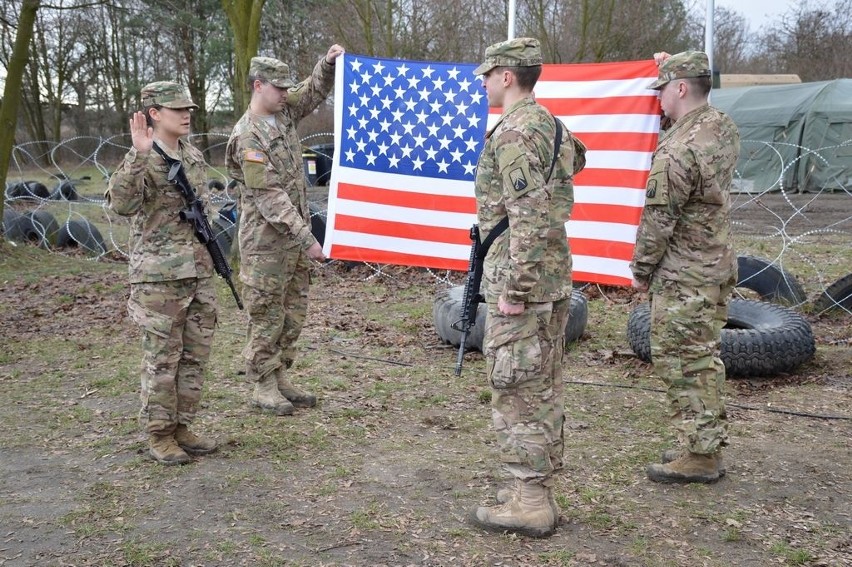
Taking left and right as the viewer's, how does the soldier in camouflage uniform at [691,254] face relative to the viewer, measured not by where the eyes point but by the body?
facing to the left of the viewer

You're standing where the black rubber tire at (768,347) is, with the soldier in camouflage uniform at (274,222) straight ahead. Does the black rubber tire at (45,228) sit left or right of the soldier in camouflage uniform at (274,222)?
right

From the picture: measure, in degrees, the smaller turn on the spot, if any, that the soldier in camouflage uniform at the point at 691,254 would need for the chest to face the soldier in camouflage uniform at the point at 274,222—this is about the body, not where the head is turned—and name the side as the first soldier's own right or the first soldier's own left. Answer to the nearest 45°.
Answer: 0° — they already face them

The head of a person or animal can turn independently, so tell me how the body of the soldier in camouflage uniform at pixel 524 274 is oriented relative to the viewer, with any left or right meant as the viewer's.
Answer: facing to the left of the viewer

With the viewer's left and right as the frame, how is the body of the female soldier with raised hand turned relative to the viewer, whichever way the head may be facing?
facing the viewer and to the right of the viewer

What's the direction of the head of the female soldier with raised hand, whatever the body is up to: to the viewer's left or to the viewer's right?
to the viewer's right

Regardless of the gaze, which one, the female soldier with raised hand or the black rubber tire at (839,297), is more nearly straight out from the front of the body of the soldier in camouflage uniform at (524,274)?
the female soldier with raised hand

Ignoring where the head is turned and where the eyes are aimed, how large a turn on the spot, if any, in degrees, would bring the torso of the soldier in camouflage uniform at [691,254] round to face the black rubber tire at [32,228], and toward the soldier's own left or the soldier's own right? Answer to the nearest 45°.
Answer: approximately 45° to the soldier's own right

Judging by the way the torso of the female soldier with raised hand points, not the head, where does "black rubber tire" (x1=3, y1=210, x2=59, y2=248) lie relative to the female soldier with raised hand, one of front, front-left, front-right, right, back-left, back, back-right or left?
back-left

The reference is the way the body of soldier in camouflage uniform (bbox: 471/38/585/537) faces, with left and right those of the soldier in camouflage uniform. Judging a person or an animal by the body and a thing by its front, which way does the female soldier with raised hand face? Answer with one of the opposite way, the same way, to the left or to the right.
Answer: the opposite way

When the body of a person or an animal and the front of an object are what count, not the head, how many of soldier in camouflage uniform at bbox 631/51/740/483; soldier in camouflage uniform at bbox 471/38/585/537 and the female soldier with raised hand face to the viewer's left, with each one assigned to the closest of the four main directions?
2

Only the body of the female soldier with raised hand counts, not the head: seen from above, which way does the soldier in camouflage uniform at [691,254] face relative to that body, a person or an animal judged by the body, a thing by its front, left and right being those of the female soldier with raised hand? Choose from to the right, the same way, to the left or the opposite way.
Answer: the opposite way

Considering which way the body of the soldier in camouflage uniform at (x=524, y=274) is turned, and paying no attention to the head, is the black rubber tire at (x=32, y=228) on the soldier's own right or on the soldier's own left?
on the soldier's own right

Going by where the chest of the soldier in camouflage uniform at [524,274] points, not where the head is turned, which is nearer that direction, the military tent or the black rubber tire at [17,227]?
the black rubber tire

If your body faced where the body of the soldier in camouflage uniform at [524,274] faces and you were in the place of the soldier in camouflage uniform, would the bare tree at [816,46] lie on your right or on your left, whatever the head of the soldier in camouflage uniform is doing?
on your right

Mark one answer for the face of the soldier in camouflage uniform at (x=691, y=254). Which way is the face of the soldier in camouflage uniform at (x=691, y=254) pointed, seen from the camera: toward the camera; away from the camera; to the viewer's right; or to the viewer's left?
to the viewer's left

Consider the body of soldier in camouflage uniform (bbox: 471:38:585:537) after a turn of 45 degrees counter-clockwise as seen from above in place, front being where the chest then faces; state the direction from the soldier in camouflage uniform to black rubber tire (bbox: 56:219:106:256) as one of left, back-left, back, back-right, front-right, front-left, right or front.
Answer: right
